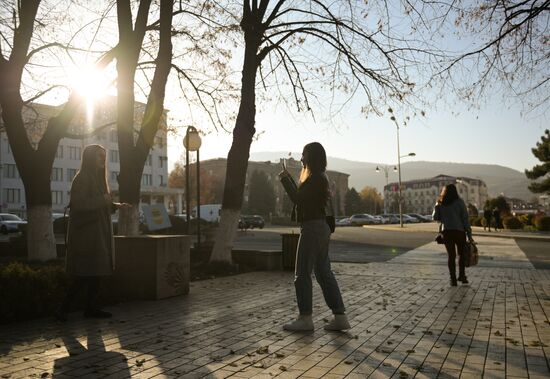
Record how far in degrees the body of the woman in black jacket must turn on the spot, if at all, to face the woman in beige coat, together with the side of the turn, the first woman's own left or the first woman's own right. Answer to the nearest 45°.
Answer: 0° — they already face them

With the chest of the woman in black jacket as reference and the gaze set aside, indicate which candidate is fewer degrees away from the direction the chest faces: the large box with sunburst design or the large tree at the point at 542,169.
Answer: the large box with sunburst design

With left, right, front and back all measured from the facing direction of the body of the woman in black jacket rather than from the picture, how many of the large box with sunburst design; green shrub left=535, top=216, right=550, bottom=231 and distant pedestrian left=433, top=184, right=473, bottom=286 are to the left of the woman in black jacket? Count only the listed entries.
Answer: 0

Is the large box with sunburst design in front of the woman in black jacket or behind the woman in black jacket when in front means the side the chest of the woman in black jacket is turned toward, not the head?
in front

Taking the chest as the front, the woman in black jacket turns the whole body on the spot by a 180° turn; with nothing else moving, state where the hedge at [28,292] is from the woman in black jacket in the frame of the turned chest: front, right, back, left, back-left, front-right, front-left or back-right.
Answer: back

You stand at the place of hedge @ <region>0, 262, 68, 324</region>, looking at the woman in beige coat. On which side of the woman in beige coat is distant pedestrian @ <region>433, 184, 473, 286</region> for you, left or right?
left

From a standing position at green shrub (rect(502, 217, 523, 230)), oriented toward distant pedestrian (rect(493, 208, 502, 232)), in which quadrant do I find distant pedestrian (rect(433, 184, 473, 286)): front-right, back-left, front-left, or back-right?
front-left

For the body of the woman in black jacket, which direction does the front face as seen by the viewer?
to the viewer's left

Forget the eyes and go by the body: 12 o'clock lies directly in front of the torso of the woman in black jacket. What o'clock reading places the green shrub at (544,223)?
The green shrub is roughly at 4 o'clock from the woman in black jacket.

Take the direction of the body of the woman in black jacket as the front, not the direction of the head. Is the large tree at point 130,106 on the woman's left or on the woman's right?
on the woman's right

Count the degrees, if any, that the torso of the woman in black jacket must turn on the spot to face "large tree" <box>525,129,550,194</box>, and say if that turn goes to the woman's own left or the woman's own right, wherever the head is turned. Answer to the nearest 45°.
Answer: approximately 135° to the woman's own right

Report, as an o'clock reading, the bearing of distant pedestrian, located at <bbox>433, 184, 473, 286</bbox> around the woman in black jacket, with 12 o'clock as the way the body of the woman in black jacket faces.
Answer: The distant pedestrian is roughly at 4 o'clock from the woman in black jacket.

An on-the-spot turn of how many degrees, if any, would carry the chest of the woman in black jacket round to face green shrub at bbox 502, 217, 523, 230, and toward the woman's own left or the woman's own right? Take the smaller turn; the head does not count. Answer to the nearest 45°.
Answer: approximately 135° to the woman's own right

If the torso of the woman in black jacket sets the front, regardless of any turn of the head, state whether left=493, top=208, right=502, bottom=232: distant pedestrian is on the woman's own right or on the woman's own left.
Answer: on the woman's own right

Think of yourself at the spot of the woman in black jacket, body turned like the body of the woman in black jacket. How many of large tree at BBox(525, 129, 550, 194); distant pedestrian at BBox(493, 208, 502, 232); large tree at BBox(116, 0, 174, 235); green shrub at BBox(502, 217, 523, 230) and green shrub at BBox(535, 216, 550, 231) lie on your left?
0

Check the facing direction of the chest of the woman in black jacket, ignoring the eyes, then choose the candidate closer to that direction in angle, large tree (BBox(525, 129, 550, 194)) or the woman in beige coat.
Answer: the woman in beige coat

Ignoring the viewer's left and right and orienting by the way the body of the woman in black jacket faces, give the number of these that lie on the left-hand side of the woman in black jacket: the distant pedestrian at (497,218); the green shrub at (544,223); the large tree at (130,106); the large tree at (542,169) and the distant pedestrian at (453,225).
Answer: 0

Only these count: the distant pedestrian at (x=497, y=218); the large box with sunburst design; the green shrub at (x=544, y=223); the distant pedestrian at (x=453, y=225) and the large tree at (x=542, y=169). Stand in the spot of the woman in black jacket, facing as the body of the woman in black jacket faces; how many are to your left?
0
